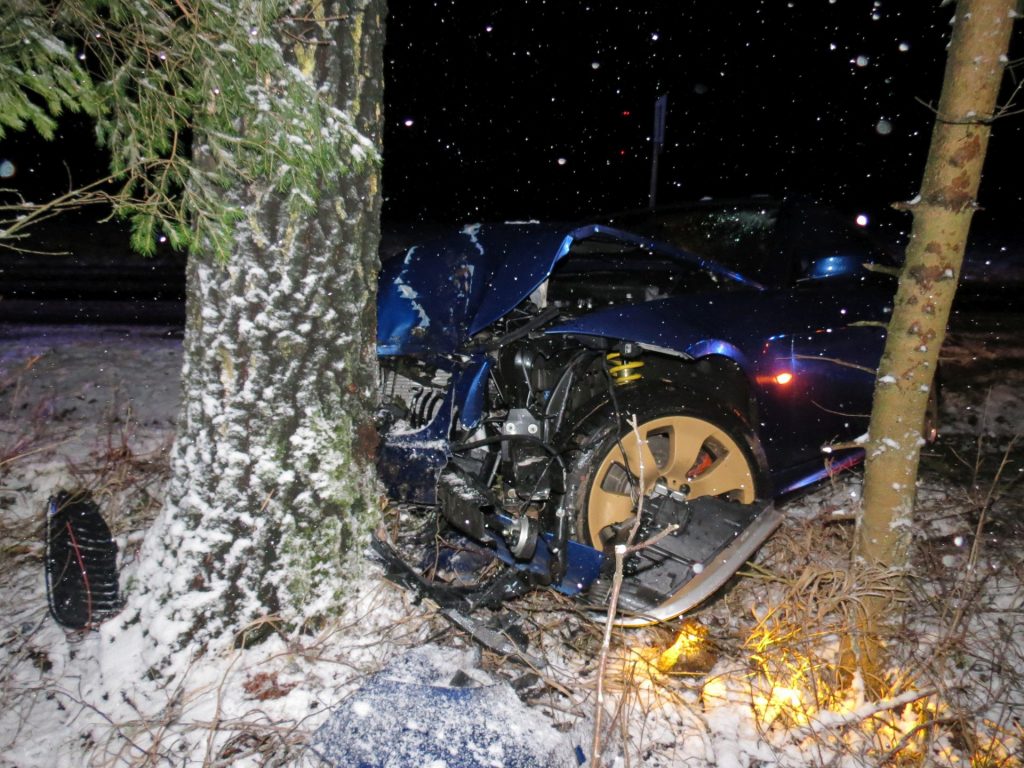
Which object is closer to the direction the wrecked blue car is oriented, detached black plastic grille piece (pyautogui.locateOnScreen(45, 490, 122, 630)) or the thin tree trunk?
the detached black plastic grille piece

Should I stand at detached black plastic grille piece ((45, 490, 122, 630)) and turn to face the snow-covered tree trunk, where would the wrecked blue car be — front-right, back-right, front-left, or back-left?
front-left

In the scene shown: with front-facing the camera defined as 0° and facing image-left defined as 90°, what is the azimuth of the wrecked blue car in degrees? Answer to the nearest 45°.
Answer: approximately 45°

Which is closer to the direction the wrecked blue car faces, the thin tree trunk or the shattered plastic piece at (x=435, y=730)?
the shattered plastic piece

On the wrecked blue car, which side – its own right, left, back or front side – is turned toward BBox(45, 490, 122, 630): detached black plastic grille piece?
front

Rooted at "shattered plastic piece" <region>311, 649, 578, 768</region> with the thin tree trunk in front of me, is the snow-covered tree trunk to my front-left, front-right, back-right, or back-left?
back-left

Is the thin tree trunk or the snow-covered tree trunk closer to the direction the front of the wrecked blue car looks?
the snow-covered tree trunk

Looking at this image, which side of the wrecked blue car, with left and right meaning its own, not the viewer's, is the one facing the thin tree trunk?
left

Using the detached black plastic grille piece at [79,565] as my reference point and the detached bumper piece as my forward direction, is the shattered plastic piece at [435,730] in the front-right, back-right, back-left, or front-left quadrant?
front-right

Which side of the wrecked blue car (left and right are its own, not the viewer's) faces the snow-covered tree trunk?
front

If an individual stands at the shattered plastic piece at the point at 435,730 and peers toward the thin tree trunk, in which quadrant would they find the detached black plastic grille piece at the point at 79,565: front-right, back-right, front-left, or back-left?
back-left

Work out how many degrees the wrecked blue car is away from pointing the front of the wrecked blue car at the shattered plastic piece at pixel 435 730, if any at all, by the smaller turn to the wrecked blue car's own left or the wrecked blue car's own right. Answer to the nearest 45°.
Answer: approximately 45° to the wrecked blue car's own left
